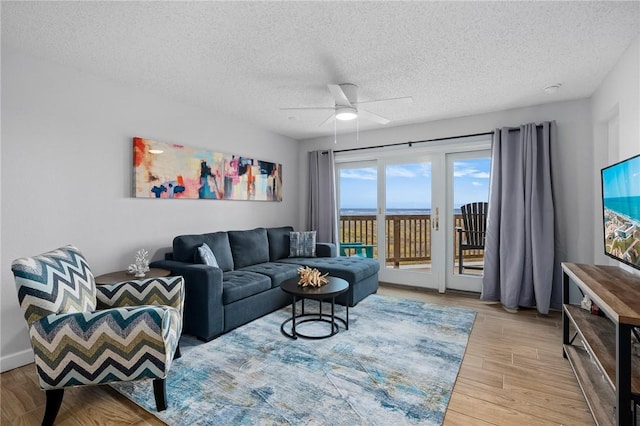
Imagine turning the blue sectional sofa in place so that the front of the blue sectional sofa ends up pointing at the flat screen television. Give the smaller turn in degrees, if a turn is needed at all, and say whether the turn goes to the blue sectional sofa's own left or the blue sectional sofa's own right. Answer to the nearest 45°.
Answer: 0° — it already faces it

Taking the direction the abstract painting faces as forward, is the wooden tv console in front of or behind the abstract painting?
in front

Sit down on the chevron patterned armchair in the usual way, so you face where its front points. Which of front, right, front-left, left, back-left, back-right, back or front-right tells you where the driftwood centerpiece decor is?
front

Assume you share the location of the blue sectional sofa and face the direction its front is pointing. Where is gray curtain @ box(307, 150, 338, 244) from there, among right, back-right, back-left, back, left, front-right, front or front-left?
left

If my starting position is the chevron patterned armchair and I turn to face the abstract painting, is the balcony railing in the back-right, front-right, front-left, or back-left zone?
front-right

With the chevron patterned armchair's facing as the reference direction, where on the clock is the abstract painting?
The abstract painting is roughly at 10 o'clock from the chevron patterned armchair.

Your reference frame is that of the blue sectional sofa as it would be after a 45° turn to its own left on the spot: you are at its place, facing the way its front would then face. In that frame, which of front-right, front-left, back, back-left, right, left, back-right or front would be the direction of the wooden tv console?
front-right

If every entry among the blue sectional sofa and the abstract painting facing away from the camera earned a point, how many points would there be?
0

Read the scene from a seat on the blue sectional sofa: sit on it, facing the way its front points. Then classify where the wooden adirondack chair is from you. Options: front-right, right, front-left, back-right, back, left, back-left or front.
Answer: front-left

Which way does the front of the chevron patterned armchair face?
to the viewer's right

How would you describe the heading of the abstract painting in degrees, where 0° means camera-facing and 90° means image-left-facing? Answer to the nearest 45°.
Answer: approximately 315°

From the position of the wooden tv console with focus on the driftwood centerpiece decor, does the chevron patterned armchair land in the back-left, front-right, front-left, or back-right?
front-left

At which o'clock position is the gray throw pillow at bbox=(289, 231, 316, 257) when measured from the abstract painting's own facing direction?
The gray throw pillow is roughly at 10 o'clock from the abstract painting.

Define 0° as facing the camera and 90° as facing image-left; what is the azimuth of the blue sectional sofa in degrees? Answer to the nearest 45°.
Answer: approximately 315°

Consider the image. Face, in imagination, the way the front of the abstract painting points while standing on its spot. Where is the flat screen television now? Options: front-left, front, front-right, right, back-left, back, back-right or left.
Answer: front

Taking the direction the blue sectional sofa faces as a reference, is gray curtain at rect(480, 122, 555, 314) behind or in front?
in front

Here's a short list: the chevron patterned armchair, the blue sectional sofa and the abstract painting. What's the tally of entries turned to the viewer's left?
0

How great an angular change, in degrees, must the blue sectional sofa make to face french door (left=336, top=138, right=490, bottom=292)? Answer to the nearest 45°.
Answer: approximately 45° to its left

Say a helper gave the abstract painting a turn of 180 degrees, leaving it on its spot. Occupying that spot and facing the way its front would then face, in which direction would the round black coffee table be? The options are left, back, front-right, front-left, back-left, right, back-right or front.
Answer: back
